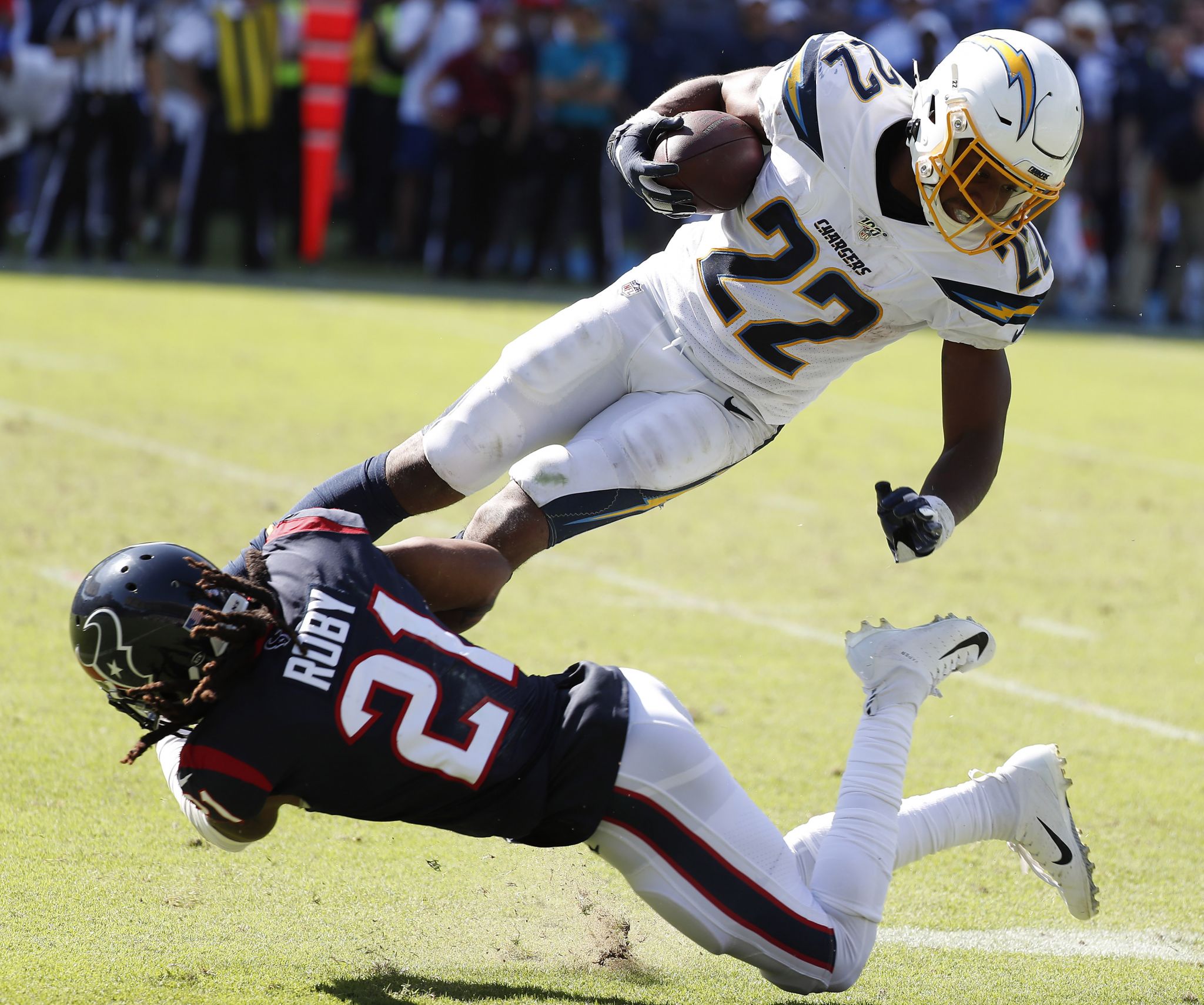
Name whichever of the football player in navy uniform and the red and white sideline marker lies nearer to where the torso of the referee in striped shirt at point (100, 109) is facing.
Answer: the football player in navy uniform

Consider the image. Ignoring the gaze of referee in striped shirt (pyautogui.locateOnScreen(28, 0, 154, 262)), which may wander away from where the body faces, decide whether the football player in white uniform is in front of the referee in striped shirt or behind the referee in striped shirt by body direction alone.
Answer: in front

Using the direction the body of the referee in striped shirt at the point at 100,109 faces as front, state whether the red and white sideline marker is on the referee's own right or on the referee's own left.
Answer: on the referee's own left

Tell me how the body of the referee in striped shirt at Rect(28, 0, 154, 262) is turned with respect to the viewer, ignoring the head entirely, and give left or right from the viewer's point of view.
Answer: facing the viewer

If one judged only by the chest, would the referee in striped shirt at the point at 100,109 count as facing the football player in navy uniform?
yes

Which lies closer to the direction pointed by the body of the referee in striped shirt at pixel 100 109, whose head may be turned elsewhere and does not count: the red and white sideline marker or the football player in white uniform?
the football player in white uniform
